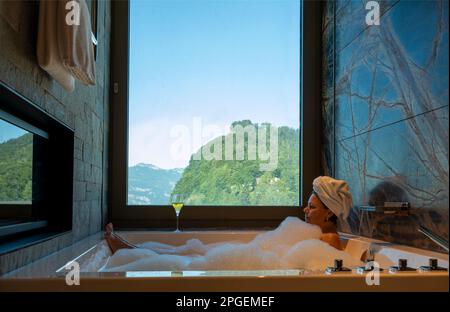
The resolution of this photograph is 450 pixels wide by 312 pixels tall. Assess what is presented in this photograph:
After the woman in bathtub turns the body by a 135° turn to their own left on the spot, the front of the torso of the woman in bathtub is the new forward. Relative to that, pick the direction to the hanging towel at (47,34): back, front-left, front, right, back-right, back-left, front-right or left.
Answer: right

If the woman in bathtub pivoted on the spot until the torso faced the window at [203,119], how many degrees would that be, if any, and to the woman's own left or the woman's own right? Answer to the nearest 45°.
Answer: approximately 45° to the woman's own right

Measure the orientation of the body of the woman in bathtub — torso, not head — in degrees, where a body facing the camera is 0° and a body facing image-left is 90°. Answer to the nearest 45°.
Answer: approximately 90°

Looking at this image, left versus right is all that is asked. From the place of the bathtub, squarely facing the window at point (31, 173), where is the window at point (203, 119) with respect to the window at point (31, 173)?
right
